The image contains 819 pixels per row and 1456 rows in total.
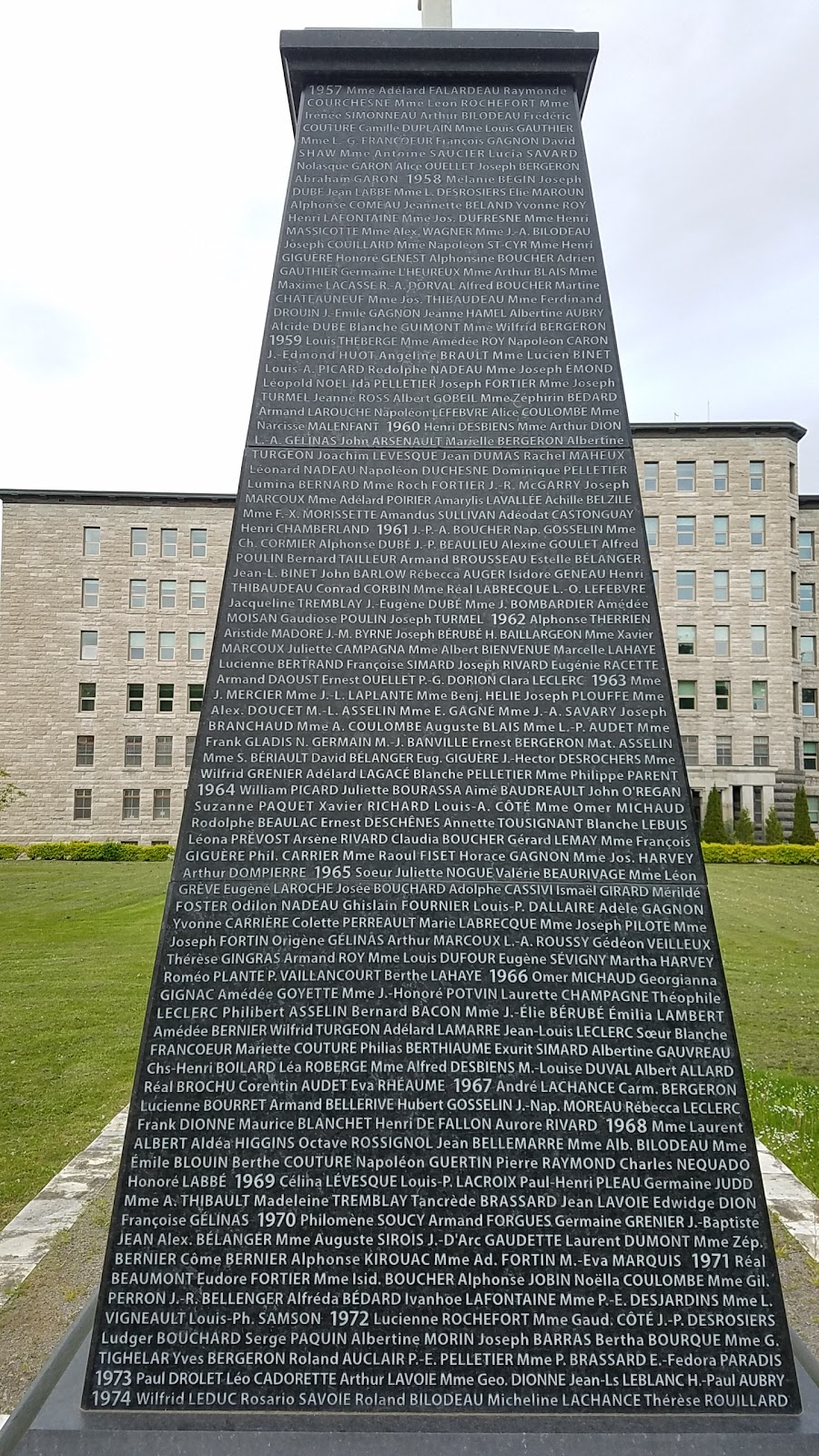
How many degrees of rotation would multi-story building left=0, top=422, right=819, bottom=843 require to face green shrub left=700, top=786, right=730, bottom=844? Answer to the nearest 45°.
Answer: approximately 90° to its left

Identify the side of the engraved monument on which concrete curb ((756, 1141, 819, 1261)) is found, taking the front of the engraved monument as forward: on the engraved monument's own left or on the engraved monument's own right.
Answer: on the engraved monument's own left

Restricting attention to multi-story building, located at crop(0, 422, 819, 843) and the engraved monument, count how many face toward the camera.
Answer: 2

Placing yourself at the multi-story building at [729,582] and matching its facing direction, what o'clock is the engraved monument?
The engraved monument is roughly at 12 o'clock from the multi-story building.

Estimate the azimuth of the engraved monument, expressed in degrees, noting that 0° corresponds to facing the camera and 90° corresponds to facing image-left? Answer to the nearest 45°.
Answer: approximately 0°

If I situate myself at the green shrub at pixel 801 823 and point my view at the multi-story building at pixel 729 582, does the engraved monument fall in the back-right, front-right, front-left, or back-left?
back-left

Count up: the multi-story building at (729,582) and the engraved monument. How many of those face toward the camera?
2

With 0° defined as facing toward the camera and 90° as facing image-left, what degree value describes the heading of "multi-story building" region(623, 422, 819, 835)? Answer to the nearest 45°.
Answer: approximately 0°
